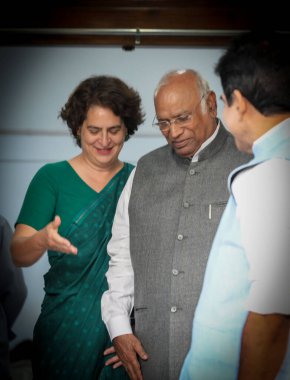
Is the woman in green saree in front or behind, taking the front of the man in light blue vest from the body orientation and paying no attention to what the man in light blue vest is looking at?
in front

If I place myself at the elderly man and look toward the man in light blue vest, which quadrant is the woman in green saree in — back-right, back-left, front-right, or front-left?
back-right

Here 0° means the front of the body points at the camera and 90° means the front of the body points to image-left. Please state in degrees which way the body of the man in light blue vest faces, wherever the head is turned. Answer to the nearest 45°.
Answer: approximately 90°

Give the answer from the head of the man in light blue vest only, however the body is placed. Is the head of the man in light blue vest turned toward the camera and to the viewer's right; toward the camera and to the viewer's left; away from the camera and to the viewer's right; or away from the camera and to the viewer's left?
away from the camera and to the viewer's left
